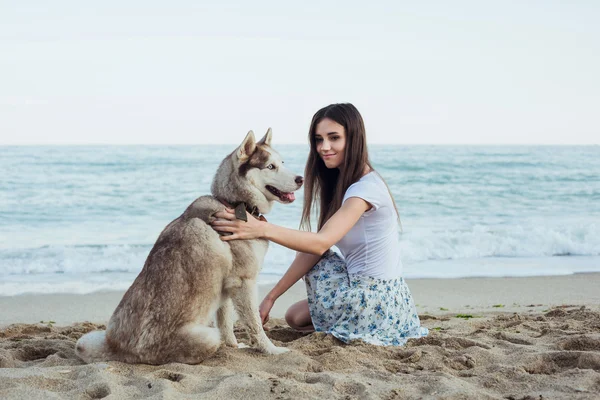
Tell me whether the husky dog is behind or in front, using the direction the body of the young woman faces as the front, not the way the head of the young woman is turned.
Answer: in front

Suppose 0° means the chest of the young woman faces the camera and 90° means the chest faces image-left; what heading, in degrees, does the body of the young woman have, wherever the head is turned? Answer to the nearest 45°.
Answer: approximately 90°
